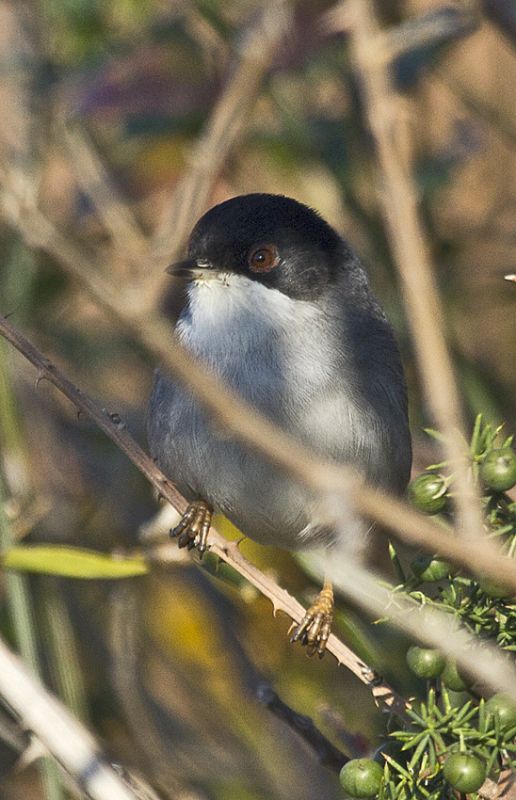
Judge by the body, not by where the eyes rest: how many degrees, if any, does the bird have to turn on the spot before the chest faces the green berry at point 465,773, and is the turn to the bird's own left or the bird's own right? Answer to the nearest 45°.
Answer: approximately 45° to the bird's own left

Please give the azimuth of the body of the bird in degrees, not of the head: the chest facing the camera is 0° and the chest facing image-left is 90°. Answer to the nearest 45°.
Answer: approximately 45°

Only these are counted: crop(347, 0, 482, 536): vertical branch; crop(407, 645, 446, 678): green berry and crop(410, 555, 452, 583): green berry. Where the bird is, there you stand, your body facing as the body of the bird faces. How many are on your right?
0

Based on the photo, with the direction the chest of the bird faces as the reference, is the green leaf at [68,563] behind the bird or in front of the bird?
in front

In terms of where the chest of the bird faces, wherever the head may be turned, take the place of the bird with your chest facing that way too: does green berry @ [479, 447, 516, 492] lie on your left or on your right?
on your left

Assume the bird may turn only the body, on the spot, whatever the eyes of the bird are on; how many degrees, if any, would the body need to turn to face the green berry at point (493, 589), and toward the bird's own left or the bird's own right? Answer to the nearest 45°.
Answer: approximately 45° to the bird's own left

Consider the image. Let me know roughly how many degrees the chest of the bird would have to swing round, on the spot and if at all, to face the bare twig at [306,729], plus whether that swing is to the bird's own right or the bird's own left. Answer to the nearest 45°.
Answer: approximately 180°

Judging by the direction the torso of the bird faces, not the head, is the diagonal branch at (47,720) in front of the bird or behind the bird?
in front

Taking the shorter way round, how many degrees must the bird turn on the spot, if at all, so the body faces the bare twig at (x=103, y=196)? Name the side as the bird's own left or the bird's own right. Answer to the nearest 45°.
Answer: approximately 135° to the bird's own right

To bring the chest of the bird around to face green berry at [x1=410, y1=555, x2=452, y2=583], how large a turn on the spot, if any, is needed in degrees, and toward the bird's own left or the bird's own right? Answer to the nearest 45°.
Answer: approximately 45° to the bird's own left
